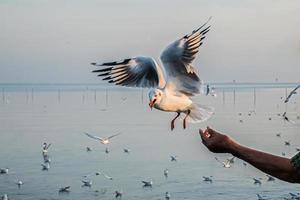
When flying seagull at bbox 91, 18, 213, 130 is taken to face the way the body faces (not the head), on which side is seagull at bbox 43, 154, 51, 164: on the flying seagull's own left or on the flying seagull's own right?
on the flying seagull's own right

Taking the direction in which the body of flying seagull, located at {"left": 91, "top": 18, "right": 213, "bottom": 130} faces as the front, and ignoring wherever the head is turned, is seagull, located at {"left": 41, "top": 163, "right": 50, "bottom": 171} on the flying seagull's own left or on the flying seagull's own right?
on the flying seagull's own right

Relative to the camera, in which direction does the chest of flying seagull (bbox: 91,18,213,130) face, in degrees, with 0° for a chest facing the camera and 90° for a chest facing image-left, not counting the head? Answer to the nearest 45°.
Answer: approximately 45°

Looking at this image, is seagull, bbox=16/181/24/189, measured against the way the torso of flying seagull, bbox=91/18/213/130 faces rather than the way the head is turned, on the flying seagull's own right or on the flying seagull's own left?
on the flying seagull's own right

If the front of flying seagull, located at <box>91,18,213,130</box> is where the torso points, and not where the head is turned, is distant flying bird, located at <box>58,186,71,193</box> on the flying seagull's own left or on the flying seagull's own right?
on the flying seagull's own right
